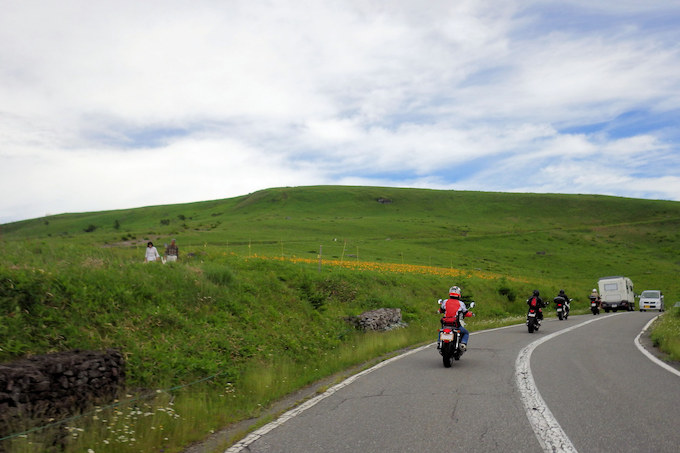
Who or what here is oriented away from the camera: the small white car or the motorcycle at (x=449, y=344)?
the motorcycle

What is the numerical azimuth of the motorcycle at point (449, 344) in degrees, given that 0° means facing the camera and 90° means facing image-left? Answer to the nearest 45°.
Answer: approximately 180°

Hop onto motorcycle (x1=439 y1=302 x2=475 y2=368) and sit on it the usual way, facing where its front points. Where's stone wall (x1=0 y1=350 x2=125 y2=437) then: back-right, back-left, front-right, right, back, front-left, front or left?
back-left

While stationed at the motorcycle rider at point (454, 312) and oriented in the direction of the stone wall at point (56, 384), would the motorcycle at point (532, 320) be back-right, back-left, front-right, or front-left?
back-right
